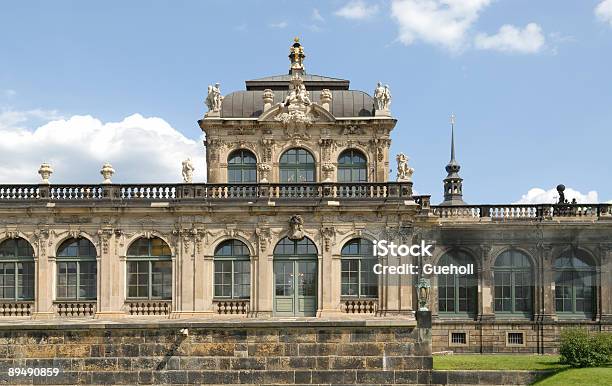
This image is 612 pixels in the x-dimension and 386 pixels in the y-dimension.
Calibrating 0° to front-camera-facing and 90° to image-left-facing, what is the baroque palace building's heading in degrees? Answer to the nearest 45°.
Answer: approximately 0°

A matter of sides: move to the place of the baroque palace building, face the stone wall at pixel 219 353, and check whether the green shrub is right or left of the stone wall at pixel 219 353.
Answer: left

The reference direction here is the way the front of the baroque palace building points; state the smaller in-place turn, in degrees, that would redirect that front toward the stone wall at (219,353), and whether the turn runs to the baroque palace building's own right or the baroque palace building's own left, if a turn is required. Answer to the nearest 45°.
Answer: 0° — it already faces it

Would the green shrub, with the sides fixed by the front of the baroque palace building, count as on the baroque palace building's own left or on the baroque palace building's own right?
on the baroque palace building's own left

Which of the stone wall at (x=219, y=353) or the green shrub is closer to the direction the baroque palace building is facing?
the stone wall
